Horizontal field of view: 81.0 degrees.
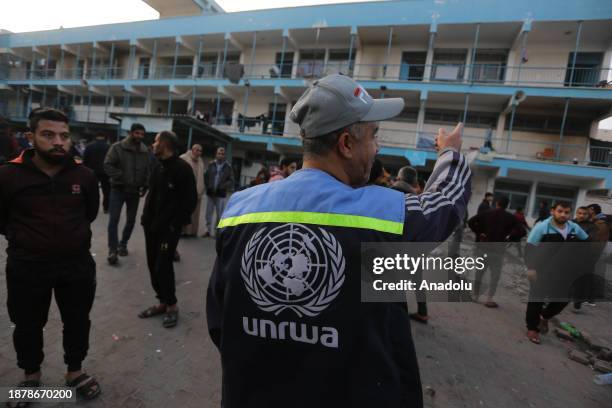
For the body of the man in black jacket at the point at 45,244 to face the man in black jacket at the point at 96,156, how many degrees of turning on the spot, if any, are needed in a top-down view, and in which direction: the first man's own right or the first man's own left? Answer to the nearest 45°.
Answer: approximately 180°

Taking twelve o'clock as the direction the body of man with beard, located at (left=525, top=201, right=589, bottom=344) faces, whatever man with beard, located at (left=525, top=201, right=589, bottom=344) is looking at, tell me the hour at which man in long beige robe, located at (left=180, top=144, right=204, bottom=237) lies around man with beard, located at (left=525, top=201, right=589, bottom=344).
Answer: man in long beige robe, located at (left=180, top=144, right=204, bottom=237) is roughly at 4 o'clock from man with beard, located at (left=525, top=201, right=589, bottom=344).

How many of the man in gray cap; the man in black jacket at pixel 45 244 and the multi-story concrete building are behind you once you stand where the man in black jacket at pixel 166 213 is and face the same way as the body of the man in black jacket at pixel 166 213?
1

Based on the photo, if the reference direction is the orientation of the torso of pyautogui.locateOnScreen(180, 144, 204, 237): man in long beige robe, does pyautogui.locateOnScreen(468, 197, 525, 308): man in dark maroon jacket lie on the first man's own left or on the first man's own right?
on the first man's own left

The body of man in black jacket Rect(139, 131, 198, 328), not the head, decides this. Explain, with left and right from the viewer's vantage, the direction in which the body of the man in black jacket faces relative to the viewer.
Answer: facing the viewer and to the left of the viewer

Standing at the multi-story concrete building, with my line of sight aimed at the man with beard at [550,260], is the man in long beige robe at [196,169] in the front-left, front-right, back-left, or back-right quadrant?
front-right

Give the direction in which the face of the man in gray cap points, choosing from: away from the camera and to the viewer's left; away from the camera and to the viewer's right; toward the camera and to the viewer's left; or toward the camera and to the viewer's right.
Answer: away from the camera and to the viewer's right

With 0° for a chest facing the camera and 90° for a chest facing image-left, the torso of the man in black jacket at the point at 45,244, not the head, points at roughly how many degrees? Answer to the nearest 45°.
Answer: approximately 0°

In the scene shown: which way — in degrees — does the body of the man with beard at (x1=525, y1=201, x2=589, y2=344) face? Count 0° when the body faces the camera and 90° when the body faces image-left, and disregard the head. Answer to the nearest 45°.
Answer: approximately 315°

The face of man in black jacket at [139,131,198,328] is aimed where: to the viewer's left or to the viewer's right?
to the viewer's left

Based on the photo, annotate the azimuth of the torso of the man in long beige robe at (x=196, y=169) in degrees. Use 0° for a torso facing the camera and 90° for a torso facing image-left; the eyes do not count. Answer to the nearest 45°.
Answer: approximately 45°

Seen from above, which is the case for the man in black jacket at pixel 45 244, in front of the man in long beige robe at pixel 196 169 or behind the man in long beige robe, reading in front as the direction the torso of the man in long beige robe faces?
in front

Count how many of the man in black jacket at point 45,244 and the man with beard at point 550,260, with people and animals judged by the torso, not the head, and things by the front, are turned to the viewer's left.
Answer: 0
